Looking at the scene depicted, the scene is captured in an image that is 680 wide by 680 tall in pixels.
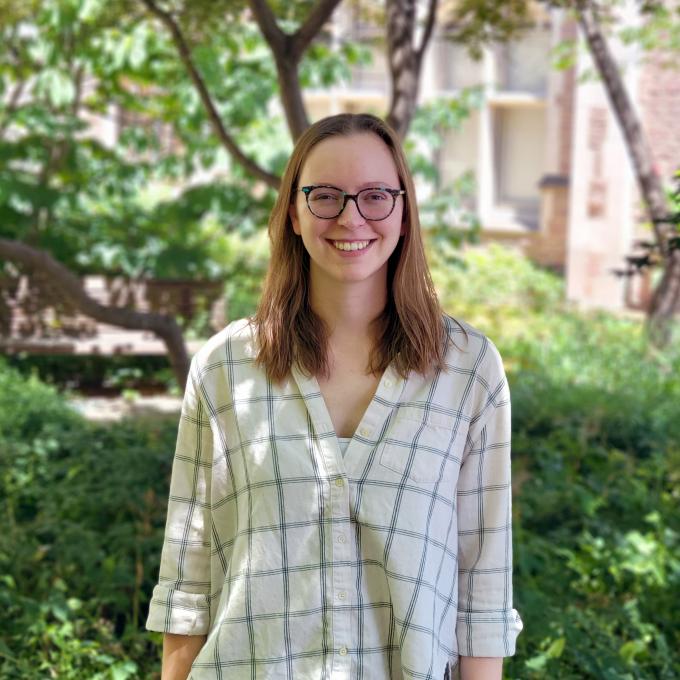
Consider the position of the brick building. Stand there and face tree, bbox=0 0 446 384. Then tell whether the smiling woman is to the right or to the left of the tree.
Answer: left

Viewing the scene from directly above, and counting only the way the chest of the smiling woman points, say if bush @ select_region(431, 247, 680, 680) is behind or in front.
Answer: behind

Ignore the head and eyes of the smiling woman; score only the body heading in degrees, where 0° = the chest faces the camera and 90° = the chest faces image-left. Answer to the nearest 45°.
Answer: approximately 0°

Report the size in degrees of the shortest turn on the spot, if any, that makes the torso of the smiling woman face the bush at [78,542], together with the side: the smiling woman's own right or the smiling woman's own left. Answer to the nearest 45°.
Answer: approximately 135° to the smiling woman's own right

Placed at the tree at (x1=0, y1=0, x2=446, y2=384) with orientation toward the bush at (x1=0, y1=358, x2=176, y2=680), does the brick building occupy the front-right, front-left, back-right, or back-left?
back-left

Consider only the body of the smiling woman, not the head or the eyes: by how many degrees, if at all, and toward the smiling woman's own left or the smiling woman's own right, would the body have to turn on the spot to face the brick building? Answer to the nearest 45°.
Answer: approximately 180°

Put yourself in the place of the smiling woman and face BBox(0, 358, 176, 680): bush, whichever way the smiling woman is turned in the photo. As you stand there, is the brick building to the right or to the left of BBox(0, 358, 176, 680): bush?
right

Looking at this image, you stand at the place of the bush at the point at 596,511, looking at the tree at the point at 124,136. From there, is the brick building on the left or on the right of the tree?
right
